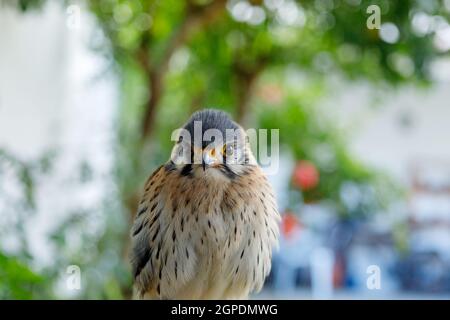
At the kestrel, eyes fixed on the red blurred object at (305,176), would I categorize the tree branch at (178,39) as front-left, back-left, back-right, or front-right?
front-left

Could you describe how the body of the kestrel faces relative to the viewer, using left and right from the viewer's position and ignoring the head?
facing the viewer

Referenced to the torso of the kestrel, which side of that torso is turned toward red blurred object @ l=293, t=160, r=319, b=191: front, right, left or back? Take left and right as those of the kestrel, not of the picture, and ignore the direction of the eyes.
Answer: back

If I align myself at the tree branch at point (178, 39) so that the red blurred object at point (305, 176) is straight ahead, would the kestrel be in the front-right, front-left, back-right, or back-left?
back-right

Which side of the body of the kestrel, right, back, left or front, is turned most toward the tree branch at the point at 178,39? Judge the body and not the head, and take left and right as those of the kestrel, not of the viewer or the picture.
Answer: back
